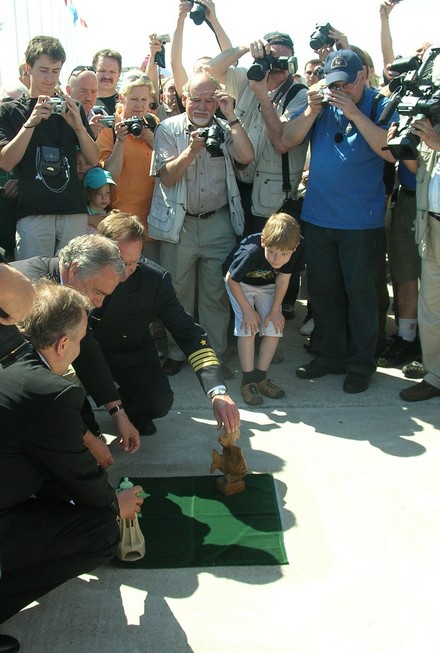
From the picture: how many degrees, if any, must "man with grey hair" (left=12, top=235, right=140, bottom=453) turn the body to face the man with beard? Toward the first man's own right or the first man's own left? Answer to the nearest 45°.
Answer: approximately 90° to the first man's own left

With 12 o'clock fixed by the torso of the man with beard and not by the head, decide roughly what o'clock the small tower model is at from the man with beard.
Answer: The small tower model is roughly at 12 o'clock from the man with beard.

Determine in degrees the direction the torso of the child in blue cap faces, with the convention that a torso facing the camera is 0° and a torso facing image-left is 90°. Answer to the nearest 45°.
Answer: approximately 315°

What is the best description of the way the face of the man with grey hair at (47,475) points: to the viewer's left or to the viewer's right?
to the viewer's right

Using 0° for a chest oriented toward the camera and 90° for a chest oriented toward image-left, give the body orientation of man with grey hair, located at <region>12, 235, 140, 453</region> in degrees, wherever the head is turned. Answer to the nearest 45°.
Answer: approximately 315°

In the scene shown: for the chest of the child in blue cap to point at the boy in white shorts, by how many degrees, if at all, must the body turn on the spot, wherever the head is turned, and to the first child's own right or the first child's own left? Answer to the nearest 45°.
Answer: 0° — they already face them
